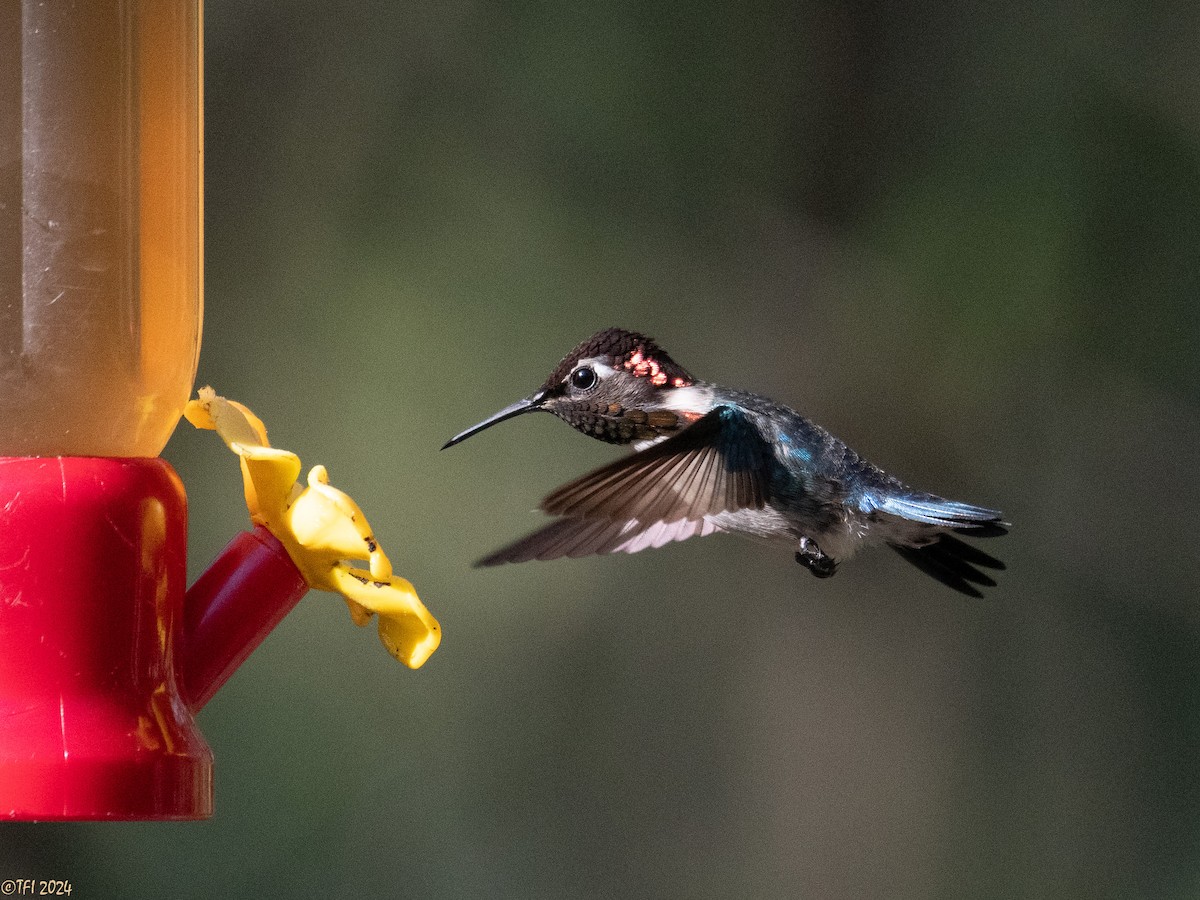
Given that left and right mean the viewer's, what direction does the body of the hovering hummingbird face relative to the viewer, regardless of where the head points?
facing to the left of the viewer
